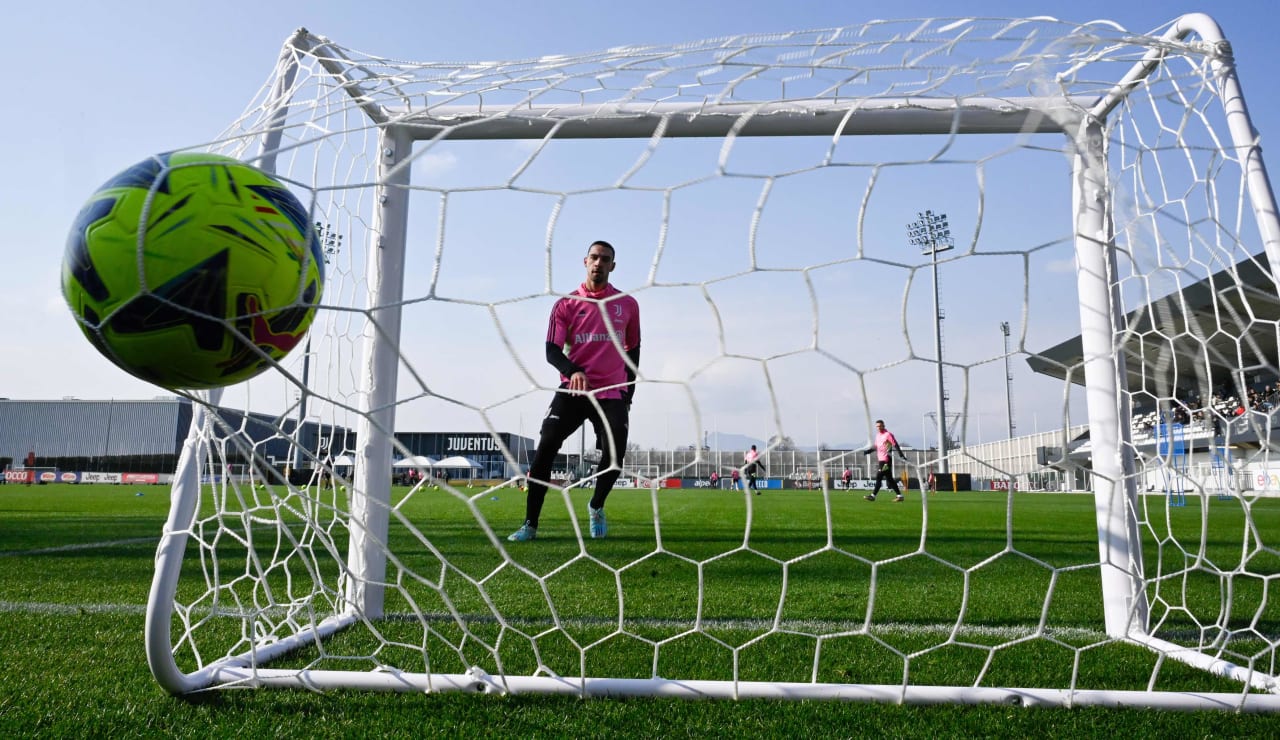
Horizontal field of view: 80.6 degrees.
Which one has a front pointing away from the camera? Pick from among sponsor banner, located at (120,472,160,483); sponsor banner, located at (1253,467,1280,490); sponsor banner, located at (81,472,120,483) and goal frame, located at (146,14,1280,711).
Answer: the goal frame

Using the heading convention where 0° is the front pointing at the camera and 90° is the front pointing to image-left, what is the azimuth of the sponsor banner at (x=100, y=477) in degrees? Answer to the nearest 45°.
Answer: approximately 0°

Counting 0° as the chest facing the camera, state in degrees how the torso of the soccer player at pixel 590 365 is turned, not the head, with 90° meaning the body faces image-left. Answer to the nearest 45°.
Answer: approximately 0°

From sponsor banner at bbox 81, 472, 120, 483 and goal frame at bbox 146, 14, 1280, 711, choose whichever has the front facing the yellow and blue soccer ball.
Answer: the sponsor banner

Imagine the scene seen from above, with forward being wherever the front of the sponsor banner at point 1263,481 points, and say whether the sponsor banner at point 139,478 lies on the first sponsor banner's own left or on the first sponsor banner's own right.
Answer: on the first sponsor banner's own right

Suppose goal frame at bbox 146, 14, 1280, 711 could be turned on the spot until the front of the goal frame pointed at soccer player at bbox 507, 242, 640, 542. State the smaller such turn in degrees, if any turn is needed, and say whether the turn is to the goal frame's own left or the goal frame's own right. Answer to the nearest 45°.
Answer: approximately 45° to the goal frame's own left

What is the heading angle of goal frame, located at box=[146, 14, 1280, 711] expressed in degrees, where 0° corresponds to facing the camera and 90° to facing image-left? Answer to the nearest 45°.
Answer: approximately 180°

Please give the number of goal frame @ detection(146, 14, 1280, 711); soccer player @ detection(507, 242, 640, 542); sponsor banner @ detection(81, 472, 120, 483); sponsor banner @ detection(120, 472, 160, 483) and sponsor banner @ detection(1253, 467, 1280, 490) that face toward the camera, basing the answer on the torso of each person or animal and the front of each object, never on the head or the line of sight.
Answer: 4
